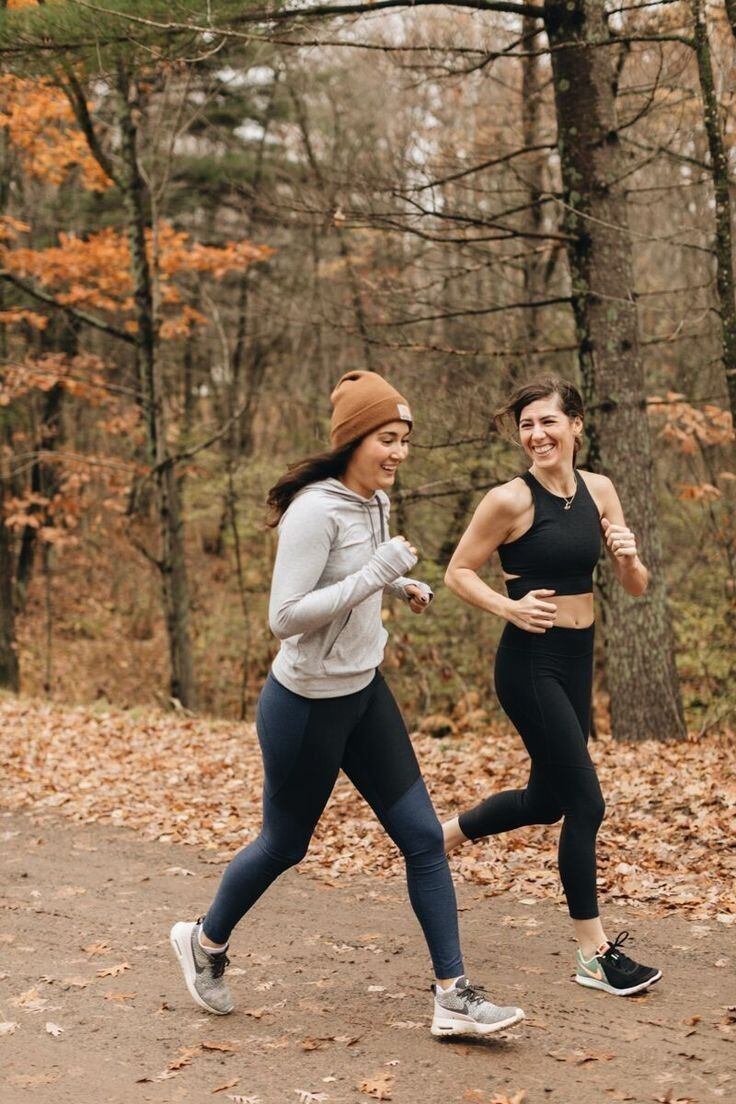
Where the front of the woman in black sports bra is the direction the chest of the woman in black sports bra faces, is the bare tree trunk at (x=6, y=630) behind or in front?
behind

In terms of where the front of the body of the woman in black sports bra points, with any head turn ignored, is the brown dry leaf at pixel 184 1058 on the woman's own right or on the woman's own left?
on the woman's own right

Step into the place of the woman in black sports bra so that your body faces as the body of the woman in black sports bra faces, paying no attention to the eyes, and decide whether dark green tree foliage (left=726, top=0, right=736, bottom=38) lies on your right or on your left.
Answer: on your left

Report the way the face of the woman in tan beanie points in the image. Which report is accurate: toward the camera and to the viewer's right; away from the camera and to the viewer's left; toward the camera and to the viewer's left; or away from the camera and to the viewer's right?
toward the camera and to the viewer's right

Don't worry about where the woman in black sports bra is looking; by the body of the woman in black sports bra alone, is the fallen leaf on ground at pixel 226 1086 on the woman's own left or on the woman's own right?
on the woman's own right

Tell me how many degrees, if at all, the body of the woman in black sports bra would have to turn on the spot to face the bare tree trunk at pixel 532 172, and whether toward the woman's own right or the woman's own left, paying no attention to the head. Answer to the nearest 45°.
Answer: approximately 135° to the woman's own left
